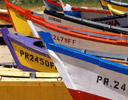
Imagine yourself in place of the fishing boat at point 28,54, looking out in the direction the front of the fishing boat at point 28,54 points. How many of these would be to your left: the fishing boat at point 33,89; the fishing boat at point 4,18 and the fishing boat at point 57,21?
1

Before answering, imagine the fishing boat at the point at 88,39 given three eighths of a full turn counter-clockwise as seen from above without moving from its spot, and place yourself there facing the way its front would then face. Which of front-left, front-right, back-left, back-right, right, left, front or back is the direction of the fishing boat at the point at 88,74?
front-right

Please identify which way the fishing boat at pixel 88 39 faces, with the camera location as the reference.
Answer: facing to the left of the viewer

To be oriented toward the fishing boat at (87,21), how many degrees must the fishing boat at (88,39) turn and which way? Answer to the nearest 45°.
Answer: approximately 90° to its right

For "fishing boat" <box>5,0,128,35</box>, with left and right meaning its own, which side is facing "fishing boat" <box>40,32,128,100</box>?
left

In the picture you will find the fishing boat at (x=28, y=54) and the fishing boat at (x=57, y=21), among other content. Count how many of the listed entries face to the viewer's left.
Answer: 2

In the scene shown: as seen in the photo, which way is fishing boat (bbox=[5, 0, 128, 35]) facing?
to the viewer's left

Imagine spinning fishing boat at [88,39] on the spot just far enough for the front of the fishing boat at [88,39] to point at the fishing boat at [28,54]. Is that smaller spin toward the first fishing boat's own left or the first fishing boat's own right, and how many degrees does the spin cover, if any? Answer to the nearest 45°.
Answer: approximately 45° to the first fishing boat's own left

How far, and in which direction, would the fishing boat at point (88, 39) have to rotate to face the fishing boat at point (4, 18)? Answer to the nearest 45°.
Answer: approximately 45° to its right

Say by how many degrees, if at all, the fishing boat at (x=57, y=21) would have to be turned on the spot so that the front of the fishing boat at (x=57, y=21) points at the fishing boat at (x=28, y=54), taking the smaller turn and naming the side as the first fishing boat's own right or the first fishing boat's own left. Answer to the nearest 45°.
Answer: approximately 90° to the first fishing boat's own left

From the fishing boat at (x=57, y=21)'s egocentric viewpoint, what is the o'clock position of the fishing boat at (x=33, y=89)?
the fishing boat at (x=33, y=89) is roughly at 9 o'clock from the fishing boat at (x=57, y=21).

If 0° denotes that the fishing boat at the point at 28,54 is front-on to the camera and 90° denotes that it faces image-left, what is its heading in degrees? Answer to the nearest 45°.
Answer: approximately 90°

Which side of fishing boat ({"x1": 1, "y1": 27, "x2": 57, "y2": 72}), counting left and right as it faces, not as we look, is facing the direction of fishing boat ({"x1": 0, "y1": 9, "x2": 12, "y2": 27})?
right
